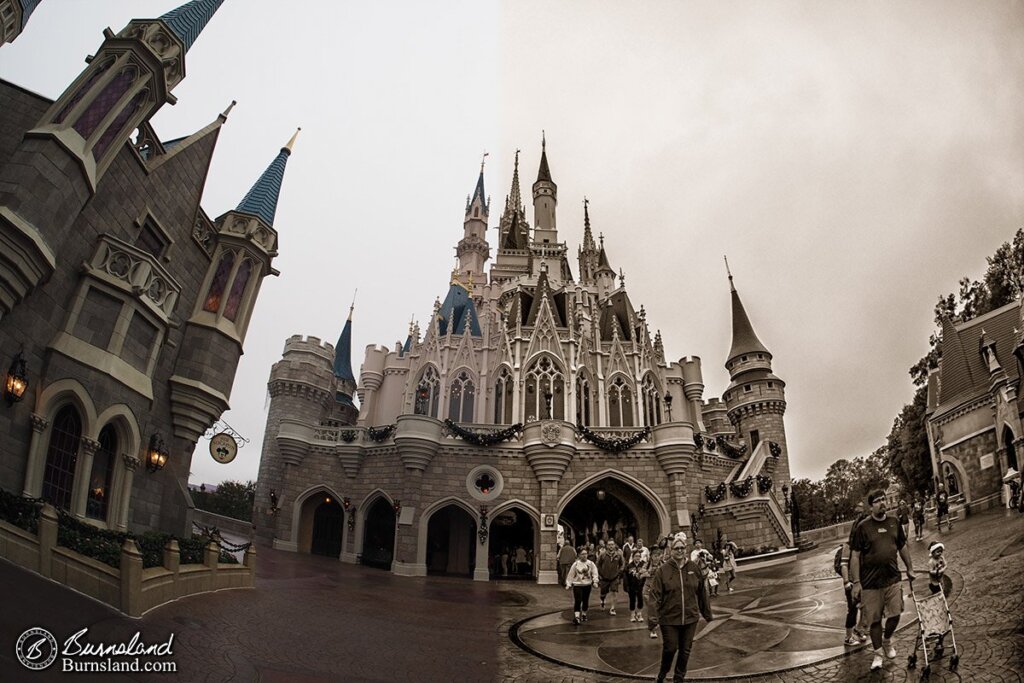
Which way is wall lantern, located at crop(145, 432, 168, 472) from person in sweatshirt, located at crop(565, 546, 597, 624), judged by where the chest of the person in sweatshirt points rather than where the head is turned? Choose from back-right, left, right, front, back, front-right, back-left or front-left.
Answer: right

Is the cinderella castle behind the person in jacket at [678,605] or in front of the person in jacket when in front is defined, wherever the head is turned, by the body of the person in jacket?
behind

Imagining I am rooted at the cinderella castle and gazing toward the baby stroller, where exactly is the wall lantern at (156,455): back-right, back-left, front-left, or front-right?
front-right

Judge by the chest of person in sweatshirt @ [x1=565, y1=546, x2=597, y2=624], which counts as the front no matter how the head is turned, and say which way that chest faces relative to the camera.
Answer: toward the camera

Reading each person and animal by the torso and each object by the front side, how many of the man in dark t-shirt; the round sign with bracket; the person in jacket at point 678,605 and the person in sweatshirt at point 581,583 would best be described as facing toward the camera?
4

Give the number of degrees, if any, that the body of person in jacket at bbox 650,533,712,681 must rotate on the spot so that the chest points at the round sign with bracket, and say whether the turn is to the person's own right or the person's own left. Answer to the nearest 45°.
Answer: approximately 135° to the person's own right

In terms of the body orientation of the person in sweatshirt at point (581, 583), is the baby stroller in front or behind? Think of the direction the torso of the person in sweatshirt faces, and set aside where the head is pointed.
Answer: in front

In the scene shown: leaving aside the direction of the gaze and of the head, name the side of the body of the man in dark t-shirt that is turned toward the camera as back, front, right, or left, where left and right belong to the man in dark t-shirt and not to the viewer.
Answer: front

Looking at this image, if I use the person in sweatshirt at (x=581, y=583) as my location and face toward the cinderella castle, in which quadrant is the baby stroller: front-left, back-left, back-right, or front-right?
back-right

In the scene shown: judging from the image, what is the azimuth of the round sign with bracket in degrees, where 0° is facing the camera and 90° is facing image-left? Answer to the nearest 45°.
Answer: approximately 0°

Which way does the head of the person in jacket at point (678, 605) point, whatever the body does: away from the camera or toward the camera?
toward the camera

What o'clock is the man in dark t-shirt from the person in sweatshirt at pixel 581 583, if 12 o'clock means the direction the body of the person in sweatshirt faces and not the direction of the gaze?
The man in dark t-shirt is roughly at 11 o'clock from the person in sweatshirt.

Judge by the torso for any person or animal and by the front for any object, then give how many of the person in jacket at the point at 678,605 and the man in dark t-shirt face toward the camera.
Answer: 2

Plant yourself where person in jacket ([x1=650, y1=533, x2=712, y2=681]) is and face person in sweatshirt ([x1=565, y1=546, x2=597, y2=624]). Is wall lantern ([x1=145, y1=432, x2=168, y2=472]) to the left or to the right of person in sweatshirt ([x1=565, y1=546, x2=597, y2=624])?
left

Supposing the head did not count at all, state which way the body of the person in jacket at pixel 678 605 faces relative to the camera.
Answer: toward the camera

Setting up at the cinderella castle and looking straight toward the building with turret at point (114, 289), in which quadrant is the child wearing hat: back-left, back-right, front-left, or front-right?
front-left

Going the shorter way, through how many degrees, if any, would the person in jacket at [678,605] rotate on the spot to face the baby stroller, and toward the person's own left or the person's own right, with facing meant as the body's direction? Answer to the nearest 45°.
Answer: approximately 90° to the person's own left
